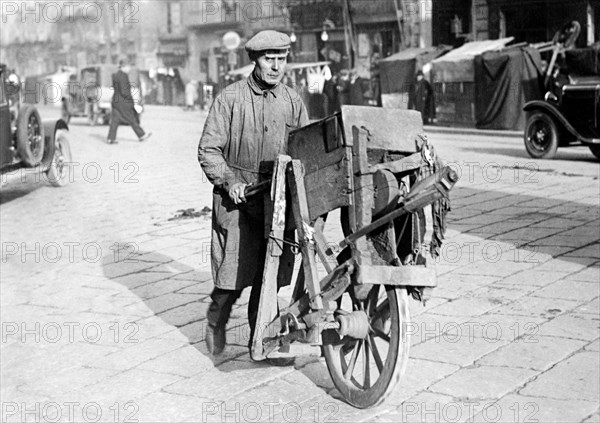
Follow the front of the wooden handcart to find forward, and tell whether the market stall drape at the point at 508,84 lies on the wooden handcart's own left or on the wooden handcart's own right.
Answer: on the wooden handcart's own left

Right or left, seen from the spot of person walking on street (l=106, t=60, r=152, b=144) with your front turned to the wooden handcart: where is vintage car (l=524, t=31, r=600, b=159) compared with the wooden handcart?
left

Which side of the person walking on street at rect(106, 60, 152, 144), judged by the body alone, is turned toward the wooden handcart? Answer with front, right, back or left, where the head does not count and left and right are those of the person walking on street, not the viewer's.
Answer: right

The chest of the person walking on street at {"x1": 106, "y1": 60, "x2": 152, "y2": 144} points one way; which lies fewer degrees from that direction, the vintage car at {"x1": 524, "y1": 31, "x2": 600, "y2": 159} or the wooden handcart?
the vintage car

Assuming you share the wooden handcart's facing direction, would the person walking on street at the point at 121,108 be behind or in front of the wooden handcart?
behind

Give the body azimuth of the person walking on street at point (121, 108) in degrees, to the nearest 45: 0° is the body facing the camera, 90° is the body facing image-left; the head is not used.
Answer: approximately 270°

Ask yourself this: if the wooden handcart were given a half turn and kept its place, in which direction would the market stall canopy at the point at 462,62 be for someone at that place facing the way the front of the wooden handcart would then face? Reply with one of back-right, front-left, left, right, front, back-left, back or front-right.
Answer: front-right

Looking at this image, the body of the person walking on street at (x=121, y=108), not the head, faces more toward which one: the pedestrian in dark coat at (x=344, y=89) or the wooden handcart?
the pedestrian in dark coat

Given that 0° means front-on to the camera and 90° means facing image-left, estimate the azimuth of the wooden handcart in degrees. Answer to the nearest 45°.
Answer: approximately 315°

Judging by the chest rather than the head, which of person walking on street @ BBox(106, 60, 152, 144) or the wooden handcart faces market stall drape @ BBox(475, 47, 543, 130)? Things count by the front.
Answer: the person walking on street

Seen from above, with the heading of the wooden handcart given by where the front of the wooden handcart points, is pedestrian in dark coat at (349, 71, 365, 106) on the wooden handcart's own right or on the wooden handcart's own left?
on the wooden handcart's own left
